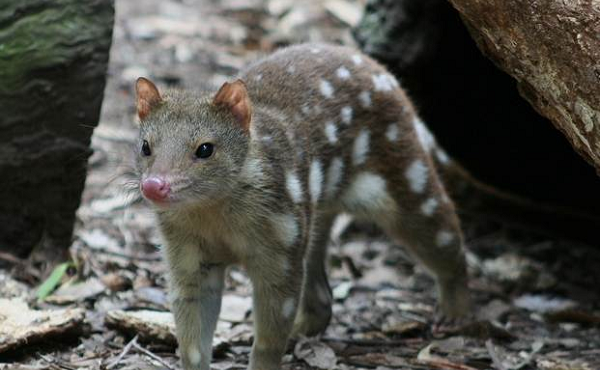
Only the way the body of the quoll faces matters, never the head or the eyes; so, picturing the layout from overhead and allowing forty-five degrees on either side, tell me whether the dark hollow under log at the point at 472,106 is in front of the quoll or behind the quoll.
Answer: behind

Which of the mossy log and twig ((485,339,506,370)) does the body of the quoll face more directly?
the mossy log

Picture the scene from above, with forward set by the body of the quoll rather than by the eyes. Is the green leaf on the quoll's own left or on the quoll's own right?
on the quoll's own right

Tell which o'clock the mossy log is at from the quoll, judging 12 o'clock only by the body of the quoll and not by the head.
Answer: The mossy log is roughly at 2 o'clock from the quoll.

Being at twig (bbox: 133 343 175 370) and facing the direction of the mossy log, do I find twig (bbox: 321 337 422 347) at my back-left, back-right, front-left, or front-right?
back-right

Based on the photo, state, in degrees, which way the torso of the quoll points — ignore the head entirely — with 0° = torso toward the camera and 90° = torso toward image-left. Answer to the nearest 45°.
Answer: approximately 45°

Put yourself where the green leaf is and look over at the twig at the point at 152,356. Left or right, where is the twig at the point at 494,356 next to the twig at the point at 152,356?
left
